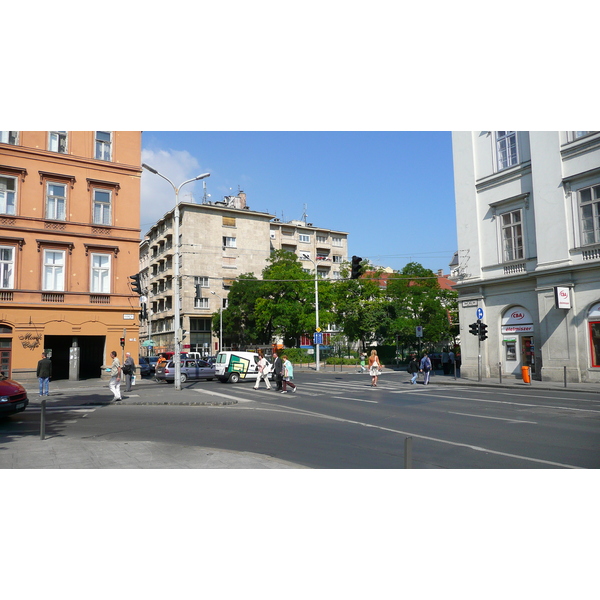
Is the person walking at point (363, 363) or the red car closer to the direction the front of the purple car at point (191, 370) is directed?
the person walking

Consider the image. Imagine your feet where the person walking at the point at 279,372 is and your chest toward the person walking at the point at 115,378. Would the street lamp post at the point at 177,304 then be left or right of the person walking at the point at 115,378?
right

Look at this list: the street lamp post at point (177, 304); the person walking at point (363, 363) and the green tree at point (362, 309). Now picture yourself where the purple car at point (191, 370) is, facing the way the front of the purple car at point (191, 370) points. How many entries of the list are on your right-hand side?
1

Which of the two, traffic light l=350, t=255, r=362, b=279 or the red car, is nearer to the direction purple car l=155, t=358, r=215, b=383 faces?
the traffic light

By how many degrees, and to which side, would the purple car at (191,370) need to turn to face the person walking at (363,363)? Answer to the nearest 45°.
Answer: approximately 45° to its left

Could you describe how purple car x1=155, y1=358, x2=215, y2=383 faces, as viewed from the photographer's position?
facing to the right of the viewer
